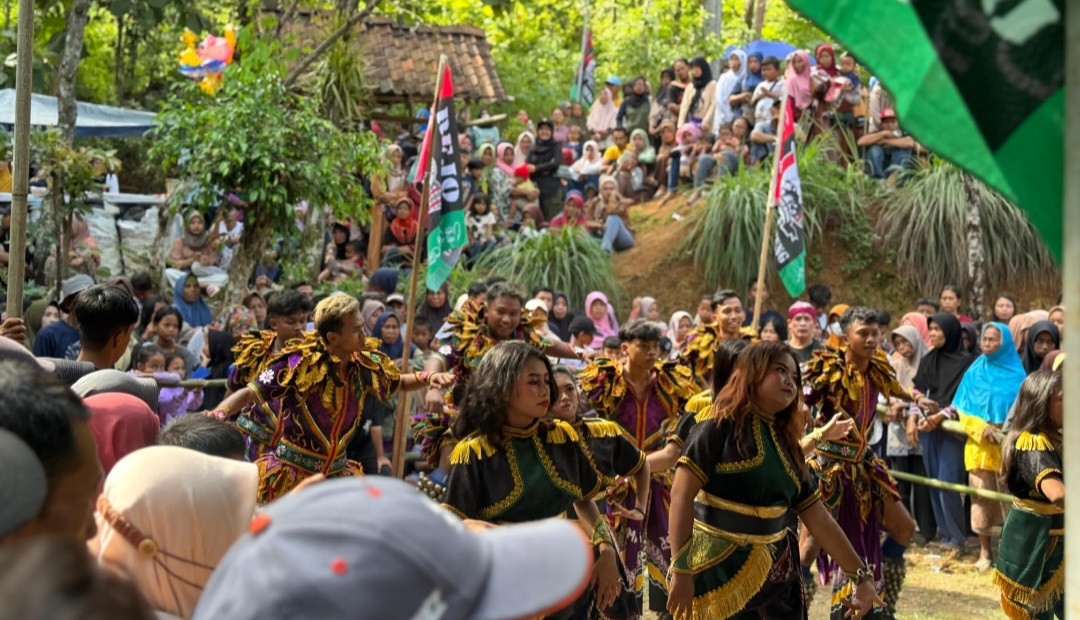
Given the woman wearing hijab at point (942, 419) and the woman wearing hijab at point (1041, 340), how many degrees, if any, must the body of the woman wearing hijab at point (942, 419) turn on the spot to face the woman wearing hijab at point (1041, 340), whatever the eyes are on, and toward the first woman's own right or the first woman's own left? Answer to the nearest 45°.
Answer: approximately 180°

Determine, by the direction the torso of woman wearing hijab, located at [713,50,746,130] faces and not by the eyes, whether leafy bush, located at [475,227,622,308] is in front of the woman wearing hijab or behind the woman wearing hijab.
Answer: in front

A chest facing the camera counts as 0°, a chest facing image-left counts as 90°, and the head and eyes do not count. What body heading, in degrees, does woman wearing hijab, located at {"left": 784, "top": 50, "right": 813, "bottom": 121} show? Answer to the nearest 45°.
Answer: approximately 45°

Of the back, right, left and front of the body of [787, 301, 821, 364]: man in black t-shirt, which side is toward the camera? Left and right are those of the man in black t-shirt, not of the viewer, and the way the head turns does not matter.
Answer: front

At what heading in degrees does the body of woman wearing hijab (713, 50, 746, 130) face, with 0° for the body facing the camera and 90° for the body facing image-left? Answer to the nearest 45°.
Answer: approximately 45°

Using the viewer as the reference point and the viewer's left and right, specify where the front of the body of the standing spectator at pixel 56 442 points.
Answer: facing away from the viewer and to the right of the viewer

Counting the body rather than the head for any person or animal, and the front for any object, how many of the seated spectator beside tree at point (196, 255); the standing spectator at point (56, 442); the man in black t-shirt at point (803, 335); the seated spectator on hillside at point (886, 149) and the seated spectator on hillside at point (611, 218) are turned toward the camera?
4

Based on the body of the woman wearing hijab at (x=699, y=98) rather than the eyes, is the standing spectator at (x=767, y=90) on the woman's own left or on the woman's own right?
on the woman's own left

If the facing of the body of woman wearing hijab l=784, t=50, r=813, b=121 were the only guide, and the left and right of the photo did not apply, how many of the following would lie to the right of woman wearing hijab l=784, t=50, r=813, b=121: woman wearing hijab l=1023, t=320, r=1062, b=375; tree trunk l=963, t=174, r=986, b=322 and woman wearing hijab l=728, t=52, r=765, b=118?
1

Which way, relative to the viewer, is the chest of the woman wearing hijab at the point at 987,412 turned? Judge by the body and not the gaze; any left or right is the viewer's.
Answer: facing the viewer and to the left of the viewer

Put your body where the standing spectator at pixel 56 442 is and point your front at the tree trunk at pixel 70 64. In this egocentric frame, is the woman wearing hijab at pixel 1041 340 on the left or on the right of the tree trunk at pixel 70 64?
right
